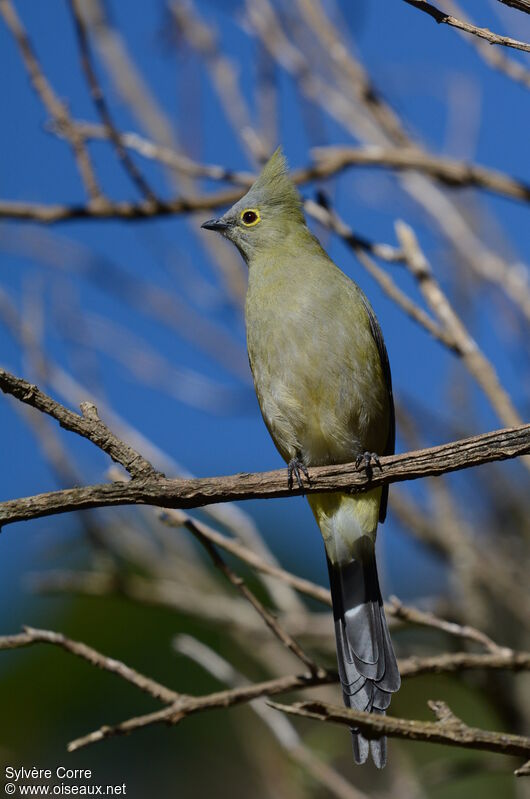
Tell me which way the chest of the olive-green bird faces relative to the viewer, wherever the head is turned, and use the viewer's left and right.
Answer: facing the viewer and to the left of the viewer
